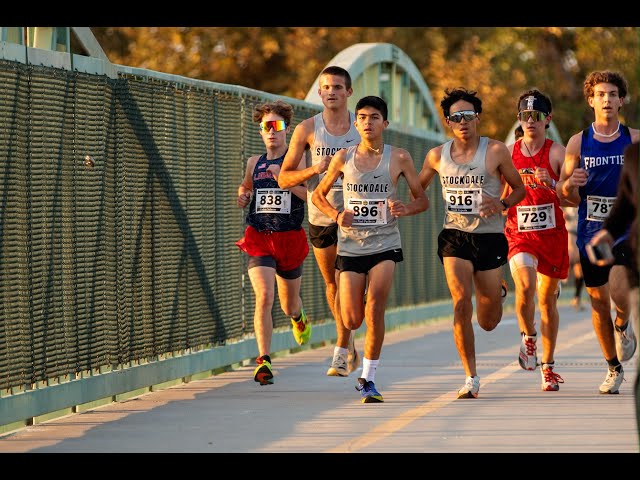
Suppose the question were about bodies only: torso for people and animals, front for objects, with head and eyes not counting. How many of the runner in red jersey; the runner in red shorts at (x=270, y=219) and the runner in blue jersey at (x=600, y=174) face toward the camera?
3

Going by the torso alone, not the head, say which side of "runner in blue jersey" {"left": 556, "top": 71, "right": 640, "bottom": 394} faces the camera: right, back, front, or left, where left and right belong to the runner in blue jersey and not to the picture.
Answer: front

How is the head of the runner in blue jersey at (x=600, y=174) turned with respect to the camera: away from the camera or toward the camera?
toward the camera

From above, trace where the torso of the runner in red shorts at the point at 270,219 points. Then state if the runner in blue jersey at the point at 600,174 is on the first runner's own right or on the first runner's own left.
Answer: on the first runner's own left

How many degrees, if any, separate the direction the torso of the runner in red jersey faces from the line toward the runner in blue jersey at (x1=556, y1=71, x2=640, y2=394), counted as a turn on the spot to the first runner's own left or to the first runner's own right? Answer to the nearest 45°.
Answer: approximately 45° to the first runner's own left

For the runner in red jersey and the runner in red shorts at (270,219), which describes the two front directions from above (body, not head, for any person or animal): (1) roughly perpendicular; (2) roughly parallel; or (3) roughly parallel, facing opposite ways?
roughly parallel

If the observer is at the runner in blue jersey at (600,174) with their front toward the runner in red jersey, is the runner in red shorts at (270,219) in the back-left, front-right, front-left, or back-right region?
front-left

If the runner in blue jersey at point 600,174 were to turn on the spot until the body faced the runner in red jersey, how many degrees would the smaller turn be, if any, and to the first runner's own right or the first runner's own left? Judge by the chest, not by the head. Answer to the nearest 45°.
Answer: approximately 135° to the first runner's own right

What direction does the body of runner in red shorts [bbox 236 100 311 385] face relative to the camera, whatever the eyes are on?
toward the camera

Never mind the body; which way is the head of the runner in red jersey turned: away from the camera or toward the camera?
toward the camera

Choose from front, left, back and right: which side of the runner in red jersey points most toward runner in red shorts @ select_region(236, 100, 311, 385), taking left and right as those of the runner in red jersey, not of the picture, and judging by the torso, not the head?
right
